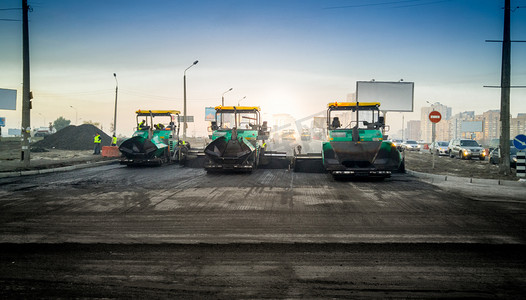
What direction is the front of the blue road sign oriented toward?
toward the camera

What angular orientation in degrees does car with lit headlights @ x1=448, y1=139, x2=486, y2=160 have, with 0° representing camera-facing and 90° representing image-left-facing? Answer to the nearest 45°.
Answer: approximately 315°

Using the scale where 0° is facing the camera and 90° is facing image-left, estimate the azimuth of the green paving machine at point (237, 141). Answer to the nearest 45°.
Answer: approximately 0°

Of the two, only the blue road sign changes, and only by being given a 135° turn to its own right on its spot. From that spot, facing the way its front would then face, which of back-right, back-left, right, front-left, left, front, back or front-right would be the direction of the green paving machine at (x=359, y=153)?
left

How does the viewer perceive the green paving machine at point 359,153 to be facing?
facing the viewer

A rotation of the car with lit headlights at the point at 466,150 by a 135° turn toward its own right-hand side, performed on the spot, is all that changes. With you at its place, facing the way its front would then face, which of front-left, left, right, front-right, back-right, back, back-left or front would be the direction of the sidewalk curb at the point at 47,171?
front-left

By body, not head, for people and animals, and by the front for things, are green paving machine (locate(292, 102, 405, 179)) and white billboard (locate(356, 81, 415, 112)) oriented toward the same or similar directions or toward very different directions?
same or similar directions

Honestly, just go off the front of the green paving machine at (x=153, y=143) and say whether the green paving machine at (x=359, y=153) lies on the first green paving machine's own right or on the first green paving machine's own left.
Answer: on the first green paving machine's own left

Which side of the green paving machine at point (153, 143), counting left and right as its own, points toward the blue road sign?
left

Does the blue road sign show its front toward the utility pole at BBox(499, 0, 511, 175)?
no

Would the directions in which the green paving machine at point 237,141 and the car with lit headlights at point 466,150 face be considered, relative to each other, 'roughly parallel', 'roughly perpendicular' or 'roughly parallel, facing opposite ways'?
roughly parallel

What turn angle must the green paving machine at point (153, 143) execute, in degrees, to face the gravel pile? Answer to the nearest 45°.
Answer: approximately 135° to its right

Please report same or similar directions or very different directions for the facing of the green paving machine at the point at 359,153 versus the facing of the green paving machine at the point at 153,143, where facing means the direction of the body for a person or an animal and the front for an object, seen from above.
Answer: same or similar directions

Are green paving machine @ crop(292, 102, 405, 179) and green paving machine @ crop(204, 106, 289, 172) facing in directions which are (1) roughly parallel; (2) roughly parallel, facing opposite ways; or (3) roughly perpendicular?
roughly parallel

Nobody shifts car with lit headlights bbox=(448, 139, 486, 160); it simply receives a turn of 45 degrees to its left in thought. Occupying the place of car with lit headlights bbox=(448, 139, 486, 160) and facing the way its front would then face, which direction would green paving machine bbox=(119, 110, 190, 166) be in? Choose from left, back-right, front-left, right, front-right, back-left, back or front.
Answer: back-right

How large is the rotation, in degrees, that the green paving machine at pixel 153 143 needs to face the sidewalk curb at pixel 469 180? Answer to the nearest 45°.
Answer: approximately 90° to its left

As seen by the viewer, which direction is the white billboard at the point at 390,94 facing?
toward the camera
